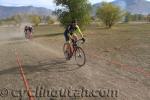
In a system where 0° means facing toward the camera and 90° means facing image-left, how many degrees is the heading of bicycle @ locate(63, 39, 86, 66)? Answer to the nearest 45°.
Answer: approximately 315°
